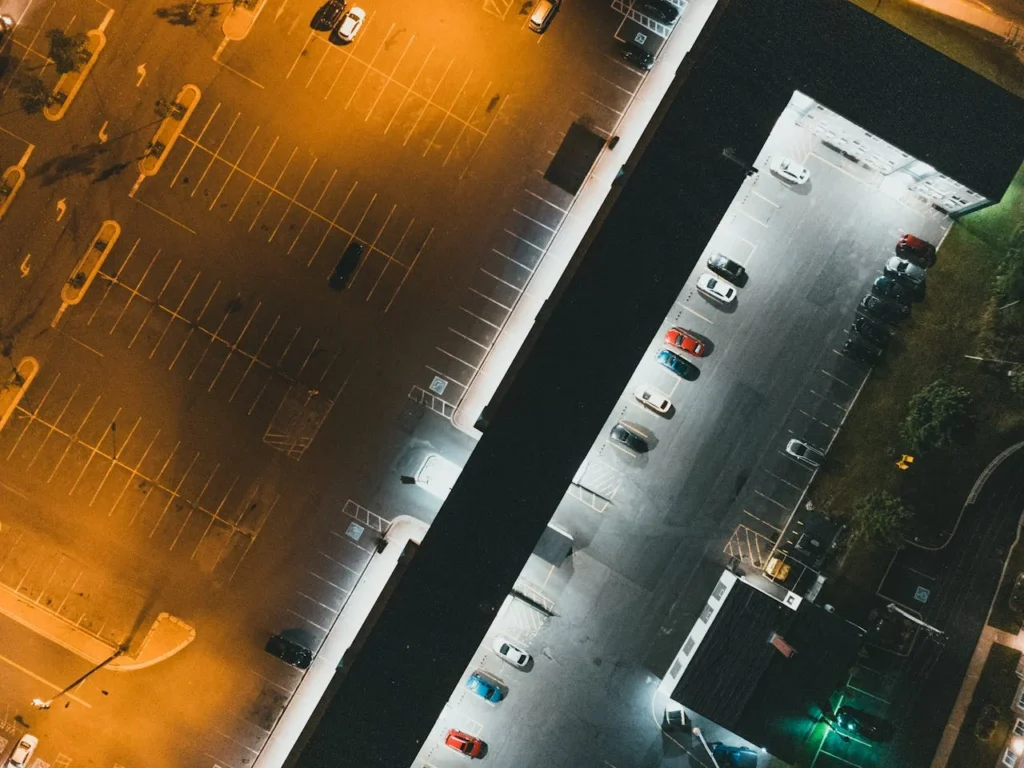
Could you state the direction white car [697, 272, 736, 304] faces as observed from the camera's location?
facing away from the viewer and to the left of the viewer

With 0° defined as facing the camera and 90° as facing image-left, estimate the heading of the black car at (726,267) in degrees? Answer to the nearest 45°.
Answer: approximately 135°

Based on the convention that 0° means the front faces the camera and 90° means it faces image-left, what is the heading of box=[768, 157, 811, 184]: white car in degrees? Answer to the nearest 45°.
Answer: approximately 135°

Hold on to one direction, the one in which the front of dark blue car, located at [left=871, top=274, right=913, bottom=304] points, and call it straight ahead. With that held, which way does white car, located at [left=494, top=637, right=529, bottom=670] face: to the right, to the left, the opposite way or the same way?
the opposite way

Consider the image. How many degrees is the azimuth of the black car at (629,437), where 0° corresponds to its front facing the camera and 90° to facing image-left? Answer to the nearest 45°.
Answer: approximately 135°

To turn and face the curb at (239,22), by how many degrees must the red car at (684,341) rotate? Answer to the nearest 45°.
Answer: approximately 45° to its left
